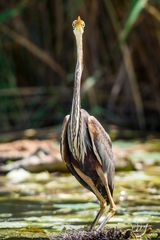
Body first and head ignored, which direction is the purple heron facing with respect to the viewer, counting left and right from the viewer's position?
facing the viewer and to the left of the viewer
